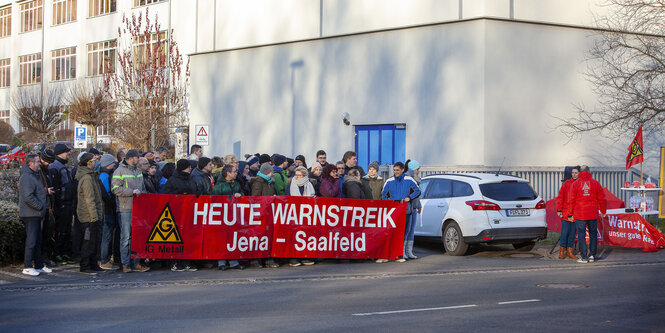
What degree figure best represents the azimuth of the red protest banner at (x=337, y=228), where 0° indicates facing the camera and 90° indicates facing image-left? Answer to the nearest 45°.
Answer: approximately 0°

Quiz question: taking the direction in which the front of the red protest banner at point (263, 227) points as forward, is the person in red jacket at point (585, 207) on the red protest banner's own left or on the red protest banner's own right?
on the red protest banner's own left

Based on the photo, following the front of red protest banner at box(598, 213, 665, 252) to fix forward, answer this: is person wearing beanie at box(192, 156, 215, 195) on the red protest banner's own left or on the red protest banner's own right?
on the red protest banner's own right

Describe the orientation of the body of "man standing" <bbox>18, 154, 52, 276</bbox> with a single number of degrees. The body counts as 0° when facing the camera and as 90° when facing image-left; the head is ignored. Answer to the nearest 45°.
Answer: approximately 270°

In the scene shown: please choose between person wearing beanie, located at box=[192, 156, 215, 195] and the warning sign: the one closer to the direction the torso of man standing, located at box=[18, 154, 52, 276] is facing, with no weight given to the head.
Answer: the person wearing beanie

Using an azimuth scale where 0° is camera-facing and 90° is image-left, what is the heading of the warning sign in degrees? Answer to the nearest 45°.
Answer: approximately 0°

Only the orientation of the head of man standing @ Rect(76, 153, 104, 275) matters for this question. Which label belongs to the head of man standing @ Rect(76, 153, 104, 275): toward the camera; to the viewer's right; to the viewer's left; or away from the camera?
to the viewer's right

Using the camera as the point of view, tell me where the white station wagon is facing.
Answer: facing away from the viewer and to the left of the viewer
